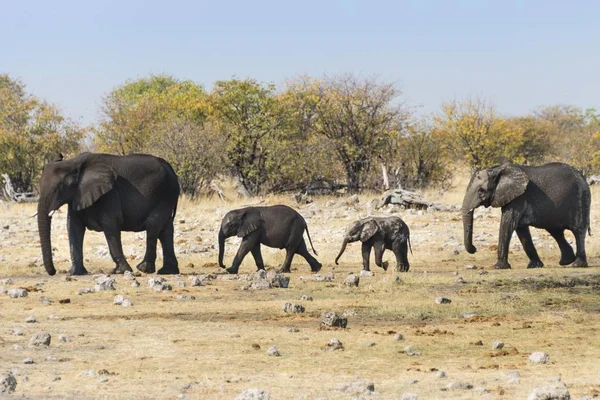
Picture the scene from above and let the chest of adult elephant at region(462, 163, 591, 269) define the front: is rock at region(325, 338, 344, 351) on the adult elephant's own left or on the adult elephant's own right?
on the adult elephant's own left

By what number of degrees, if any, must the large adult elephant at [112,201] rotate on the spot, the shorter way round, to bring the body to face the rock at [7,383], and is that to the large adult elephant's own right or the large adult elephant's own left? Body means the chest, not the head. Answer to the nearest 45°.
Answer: approximately 90° to the large adult elephant's own left

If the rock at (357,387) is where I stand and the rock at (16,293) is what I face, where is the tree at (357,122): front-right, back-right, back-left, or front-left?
front-right

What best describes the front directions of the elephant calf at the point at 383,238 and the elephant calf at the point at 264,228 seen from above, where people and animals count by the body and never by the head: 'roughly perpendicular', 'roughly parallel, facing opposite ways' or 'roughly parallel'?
roughly parallel

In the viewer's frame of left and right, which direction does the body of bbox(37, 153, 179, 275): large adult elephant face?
facing to the left of the viewer

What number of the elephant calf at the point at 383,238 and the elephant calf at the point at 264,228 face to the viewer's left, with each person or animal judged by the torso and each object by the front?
2

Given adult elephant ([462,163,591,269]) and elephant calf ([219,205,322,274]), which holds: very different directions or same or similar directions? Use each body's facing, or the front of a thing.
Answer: same or similar directions

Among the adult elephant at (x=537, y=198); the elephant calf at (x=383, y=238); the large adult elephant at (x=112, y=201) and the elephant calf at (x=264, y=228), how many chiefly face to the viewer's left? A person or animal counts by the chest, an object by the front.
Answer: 4

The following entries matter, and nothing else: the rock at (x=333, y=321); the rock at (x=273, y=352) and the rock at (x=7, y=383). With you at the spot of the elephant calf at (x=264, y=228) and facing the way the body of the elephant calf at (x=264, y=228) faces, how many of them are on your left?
3

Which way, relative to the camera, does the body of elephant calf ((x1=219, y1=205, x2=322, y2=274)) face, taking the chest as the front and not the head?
to the viewer's left

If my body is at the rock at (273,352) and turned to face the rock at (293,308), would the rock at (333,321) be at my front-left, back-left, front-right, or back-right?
front-right

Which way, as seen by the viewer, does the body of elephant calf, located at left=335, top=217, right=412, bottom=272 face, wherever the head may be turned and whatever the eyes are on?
to the viewer's left

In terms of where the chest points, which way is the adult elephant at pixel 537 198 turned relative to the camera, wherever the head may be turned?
to the viewer's left

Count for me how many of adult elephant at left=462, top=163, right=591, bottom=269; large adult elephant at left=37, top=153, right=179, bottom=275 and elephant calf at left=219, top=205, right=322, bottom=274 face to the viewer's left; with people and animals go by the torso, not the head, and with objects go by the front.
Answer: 3

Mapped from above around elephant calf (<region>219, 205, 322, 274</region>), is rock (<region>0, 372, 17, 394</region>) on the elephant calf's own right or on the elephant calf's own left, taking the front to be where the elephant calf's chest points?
on the elephant calf's own left

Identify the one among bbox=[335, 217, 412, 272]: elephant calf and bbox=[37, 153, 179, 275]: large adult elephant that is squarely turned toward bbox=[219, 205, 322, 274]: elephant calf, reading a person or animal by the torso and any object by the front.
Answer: bbox=[335, 217, 412, 272]: elephant calf

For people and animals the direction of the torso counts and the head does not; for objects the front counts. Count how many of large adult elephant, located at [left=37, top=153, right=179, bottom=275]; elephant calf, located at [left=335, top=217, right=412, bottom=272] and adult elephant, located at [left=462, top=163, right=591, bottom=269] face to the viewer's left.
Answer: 3

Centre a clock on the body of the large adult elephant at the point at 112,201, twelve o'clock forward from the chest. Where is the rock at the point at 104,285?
The rock is roughly at 9 o'clock from the large adult elephant.
